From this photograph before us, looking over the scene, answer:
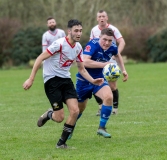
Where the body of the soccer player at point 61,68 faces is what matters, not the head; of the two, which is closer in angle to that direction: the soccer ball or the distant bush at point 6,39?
the soccer ball

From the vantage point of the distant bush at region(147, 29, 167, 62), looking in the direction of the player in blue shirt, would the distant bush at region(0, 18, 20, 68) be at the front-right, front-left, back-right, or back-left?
front-right

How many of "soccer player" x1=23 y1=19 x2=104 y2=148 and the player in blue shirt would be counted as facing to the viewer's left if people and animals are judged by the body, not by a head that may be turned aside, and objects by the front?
0

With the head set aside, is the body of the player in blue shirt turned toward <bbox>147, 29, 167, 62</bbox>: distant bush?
no

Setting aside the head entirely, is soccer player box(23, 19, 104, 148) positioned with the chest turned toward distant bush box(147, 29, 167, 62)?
no

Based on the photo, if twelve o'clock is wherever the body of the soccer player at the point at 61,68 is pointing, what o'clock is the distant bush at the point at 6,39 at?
The distant bush is roughly at 7 o'clock from the soccer player.

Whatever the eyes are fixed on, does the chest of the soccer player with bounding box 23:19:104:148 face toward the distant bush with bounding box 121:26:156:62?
no

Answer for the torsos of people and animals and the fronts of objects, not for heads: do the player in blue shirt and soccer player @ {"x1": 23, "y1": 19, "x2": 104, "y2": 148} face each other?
no

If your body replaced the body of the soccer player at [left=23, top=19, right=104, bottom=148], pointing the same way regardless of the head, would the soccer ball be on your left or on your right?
on your left

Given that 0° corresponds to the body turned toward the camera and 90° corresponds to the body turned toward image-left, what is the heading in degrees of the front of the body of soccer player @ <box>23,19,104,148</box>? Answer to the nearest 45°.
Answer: approximately 315°

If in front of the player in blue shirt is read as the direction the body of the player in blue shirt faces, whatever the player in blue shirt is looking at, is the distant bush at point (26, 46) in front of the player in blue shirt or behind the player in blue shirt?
behind

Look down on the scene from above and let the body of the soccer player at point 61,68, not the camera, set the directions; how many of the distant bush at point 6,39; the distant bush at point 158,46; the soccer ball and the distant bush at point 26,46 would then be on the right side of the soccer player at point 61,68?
0
